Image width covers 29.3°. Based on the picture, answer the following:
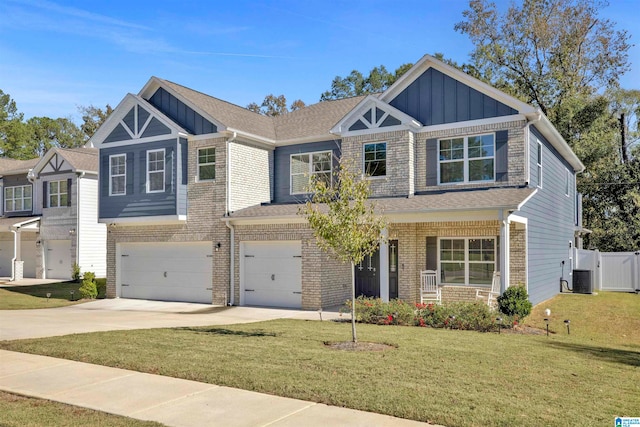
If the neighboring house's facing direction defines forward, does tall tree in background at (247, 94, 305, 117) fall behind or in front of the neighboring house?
behind

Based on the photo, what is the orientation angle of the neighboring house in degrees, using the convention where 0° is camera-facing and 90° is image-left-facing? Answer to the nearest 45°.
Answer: approximately 45°

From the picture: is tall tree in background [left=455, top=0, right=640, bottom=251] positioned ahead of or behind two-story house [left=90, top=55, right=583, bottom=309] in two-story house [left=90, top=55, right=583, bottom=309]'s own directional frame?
behind

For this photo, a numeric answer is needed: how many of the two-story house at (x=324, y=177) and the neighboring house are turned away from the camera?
0

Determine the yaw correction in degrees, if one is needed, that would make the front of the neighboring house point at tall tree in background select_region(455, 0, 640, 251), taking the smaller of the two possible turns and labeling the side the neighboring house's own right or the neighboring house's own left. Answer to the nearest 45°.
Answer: approximately 135° to the neighboring house's own left

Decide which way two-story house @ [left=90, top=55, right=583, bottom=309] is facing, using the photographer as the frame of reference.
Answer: facing the viewer and to the left of the viewer

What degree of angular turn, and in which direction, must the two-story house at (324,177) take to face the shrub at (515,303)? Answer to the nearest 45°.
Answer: approximately 90° to its left

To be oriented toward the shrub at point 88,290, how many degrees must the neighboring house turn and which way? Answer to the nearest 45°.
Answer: approximately 45° to its left

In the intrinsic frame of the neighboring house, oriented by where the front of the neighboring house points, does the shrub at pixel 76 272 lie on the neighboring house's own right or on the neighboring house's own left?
on the neighboring house's own left

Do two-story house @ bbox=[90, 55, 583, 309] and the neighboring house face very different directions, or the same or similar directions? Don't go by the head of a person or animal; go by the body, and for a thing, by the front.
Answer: same or similar directions
